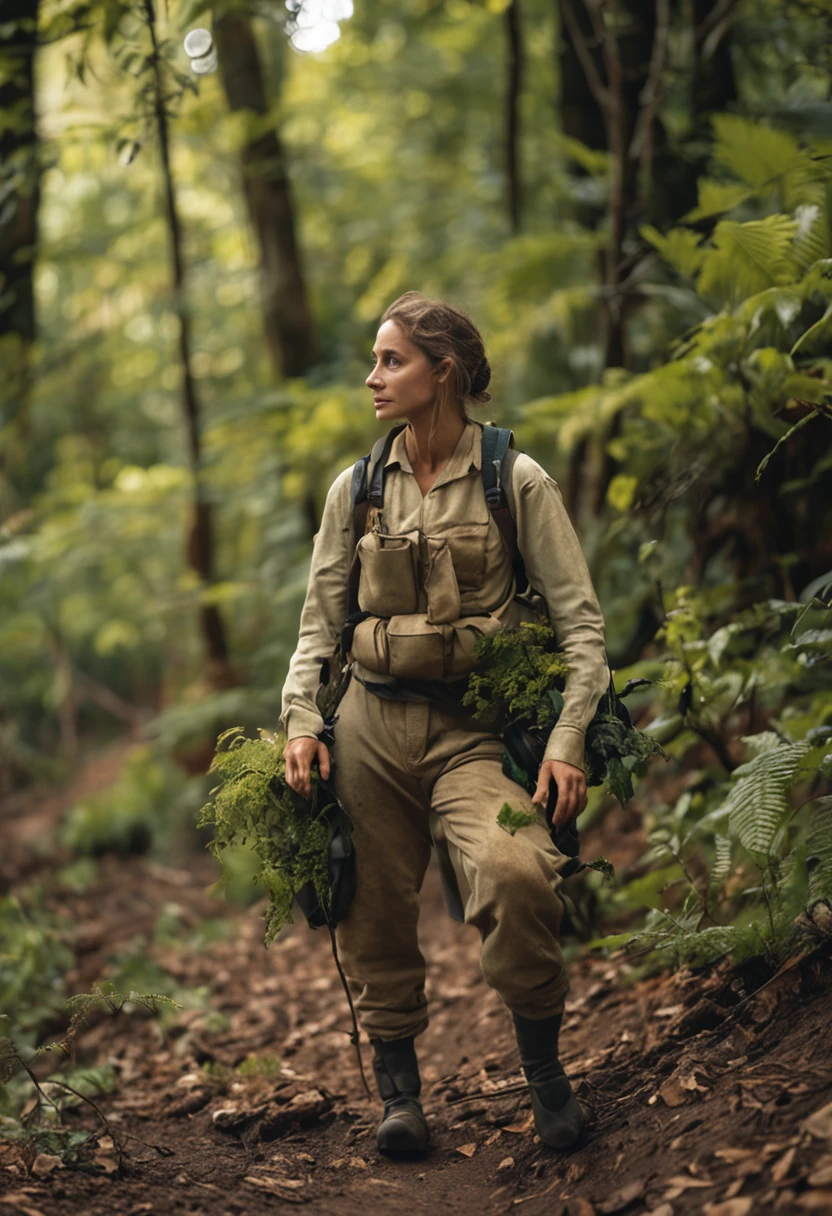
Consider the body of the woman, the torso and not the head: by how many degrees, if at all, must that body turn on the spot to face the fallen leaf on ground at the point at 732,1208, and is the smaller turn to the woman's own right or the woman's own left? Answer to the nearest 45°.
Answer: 0° — they already face it

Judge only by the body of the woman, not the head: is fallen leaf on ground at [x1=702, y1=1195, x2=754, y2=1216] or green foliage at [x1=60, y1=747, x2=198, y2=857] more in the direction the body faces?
the fallen leaf on ground

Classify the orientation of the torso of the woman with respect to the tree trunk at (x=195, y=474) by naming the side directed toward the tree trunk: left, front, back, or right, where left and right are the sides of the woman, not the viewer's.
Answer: back

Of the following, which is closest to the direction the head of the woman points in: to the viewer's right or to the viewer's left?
to the viewer's left

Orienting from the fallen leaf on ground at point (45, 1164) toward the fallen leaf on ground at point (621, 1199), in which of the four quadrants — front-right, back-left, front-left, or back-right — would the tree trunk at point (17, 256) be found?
back-left

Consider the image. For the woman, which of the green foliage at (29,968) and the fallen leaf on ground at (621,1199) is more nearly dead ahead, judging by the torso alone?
the fallen leaf on ground

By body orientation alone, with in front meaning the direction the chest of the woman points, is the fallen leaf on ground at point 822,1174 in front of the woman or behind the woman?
in front

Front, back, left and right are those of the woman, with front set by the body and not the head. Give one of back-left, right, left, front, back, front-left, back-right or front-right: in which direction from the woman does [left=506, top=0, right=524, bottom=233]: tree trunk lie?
back

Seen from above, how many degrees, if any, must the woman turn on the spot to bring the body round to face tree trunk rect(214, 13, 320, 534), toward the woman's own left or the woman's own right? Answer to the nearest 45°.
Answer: approximately 180°

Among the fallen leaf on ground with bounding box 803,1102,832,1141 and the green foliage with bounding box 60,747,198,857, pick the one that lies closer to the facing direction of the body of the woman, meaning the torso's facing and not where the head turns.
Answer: the fallen leaf on ground

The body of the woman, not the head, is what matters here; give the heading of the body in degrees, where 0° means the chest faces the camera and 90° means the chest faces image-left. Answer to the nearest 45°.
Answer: approximately 0°
